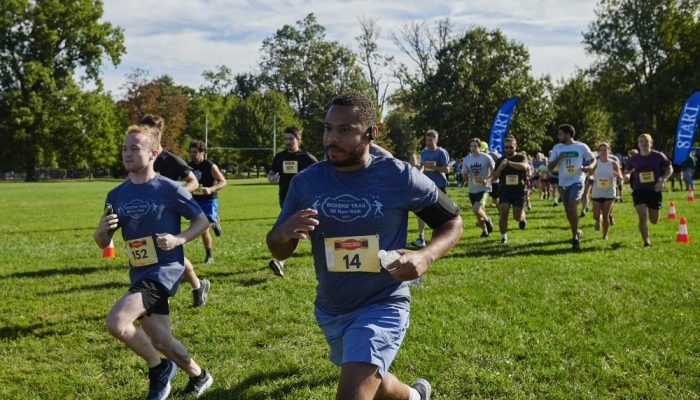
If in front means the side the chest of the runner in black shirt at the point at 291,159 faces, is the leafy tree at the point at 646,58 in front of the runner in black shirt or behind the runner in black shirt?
behind

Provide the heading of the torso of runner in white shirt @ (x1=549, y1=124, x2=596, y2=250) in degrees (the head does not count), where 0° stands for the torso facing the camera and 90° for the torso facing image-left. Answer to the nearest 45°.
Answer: approximately 0°

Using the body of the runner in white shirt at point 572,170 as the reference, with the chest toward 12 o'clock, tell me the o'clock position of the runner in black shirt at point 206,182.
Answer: The runner in black shirt is roughly at 2 o'clock from the runner in white shirt.

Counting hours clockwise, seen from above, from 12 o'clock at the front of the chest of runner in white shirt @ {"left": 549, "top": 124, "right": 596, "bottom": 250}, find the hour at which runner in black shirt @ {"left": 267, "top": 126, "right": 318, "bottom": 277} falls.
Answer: The runner in black shirt is roughly at 2 o'clock from the runner in white shirt.

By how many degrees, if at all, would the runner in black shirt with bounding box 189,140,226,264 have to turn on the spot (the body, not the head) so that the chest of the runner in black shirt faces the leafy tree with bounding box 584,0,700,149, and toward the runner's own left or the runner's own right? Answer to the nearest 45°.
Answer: approximately 180°

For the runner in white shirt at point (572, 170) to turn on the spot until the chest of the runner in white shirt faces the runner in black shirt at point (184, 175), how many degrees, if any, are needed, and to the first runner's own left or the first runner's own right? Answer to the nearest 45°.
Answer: approximately 45° to the first runner's own right

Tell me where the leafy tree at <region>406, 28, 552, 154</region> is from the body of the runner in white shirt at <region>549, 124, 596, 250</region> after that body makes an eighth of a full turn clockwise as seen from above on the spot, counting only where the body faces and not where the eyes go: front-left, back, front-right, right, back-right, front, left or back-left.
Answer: back-right

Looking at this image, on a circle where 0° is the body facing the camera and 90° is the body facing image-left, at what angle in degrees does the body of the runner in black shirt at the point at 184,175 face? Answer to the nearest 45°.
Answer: approximately 45°

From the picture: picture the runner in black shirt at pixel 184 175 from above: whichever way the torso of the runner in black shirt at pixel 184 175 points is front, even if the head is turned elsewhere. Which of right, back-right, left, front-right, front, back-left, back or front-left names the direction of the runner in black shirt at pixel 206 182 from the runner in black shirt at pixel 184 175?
back-right
